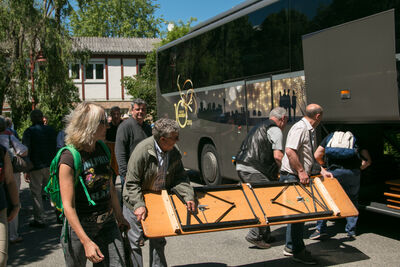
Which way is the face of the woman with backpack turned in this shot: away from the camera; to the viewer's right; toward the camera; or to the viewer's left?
to the viewer's right

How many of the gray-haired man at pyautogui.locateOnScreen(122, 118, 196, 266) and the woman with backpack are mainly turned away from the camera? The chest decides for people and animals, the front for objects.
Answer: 0

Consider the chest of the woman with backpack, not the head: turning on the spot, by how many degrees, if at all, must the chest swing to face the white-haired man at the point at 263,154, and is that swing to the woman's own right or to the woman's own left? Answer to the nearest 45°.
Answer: approximately 90° to the woman's own left

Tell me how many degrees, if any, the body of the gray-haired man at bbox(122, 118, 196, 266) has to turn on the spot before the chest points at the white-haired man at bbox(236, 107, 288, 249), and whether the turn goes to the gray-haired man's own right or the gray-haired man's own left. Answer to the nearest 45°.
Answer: approximately 90° to the gray-haired man's own left

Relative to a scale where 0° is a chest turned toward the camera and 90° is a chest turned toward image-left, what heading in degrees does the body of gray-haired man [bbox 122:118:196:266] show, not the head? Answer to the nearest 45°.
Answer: approximately 315°
